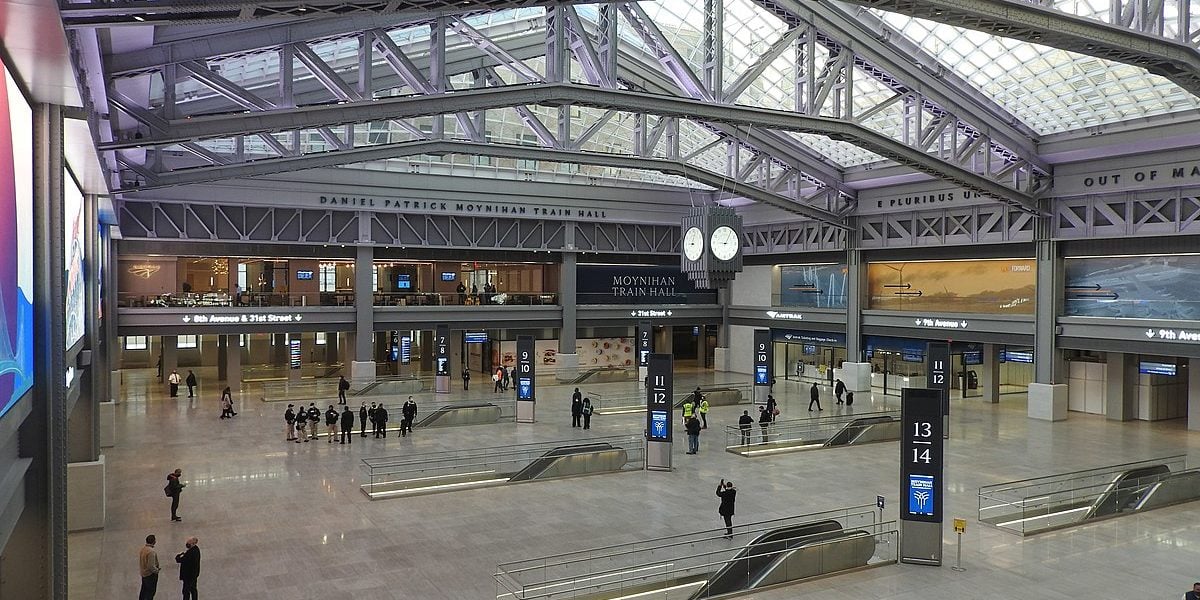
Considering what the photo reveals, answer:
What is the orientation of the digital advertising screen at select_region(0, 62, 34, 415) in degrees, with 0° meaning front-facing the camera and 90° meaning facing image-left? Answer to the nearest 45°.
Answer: approximately 270°

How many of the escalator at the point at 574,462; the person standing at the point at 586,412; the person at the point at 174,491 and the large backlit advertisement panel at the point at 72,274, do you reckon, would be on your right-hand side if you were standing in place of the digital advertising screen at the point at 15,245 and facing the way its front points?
0

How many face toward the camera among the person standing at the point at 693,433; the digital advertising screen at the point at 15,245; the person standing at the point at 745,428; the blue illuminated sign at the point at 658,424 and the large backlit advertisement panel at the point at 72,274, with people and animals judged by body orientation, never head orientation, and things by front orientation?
1

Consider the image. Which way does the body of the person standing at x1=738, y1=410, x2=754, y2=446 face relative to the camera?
away from the camera

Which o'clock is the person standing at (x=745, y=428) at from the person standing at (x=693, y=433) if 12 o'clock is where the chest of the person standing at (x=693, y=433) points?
the person standing at (x=745, y=428) is roughly at 2 o'clock from the person standing at (x=693, y=433).

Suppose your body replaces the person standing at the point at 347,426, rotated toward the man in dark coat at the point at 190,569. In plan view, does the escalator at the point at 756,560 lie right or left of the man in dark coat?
left

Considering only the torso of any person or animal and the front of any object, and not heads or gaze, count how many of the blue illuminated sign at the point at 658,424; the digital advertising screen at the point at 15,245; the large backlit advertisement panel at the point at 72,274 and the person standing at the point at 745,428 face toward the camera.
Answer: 1

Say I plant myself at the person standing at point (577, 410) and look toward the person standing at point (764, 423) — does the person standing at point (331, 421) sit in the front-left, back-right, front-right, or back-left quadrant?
back-right

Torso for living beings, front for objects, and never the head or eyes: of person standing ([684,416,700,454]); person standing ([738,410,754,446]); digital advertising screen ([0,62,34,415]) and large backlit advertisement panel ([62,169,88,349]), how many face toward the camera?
0

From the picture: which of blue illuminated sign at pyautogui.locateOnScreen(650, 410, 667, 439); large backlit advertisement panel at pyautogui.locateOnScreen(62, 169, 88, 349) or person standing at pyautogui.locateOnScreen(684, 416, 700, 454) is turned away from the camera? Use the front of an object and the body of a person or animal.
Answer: the person standing

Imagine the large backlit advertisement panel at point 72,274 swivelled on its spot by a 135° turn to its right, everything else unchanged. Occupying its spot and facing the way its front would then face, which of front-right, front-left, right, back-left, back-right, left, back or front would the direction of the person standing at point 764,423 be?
back-left

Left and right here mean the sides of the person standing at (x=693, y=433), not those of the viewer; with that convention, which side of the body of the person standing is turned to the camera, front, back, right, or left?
back

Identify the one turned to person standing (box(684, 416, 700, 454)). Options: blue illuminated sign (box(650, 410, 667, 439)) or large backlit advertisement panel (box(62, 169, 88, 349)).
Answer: the large backlit advertisement panel

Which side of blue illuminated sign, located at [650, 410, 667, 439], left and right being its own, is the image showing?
front

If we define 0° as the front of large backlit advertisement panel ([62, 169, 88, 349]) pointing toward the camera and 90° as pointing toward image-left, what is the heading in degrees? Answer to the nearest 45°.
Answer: approximately 270°

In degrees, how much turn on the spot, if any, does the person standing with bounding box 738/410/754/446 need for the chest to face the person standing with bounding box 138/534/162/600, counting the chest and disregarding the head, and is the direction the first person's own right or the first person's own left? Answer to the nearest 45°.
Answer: approximately 135° to the first person's own left
